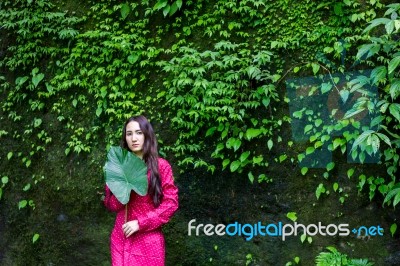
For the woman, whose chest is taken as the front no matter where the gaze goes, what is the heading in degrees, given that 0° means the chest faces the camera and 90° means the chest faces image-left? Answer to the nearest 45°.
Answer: approximately 45°
